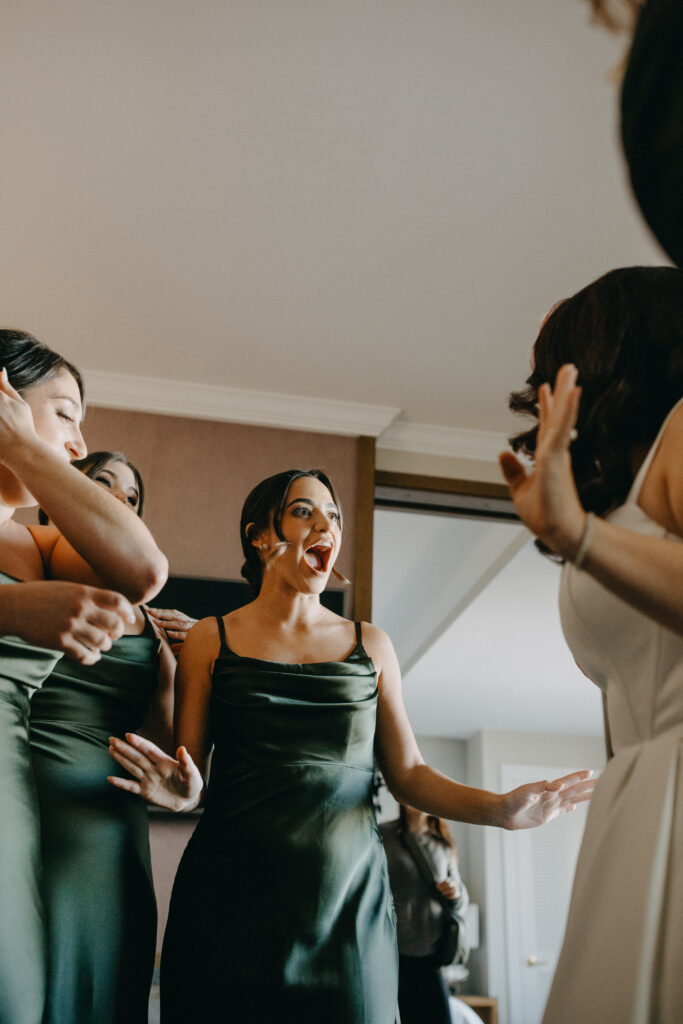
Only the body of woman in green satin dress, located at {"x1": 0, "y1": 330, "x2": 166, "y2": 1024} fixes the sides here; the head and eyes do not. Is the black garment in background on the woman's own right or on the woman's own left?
on the woman's own left

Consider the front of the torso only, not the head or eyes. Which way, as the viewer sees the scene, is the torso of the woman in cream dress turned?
to the viewer's left

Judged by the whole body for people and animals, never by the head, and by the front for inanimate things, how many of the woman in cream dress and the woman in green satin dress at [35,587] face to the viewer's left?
1

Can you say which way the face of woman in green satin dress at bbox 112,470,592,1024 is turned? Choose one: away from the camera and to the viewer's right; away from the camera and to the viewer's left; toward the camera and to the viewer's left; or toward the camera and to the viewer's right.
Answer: toward the camera and to the viewer's right

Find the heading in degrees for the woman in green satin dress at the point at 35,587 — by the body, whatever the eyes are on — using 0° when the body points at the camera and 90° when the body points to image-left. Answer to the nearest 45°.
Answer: approximately 315°

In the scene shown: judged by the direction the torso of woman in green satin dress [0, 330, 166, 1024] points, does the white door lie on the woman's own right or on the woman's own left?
on the woman's own left

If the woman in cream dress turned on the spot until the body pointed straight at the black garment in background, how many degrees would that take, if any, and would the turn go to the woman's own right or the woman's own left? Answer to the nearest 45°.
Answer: approximately 90° to the woman's own right

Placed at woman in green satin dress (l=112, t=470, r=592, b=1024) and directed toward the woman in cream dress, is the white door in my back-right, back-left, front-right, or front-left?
back-left

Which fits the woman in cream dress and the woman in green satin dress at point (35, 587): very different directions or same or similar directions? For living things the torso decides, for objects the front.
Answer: very different directions

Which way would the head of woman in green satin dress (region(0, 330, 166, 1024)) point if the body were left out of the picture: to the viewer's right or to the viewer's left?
to the viewer's right

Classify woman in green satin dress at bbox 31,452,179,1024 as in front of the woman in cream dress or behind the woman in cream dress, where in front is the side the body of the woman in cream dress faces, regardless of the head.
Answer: in front
